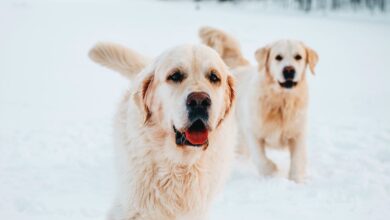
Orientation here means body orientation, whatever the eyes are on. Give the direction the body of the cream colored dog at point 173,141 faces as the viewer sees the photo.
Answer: toward the camera

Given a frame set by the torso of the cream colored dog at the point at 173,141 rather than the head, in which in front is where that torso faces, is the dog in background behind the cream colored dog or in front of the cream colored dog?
behind
